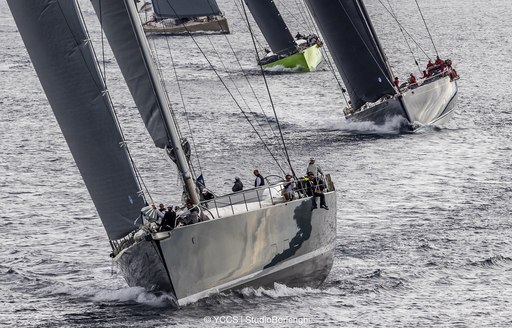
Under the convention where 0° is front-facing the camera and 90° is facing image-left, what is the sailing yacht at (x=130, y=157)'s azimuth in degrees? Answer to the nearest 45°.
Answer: approximately 45°
